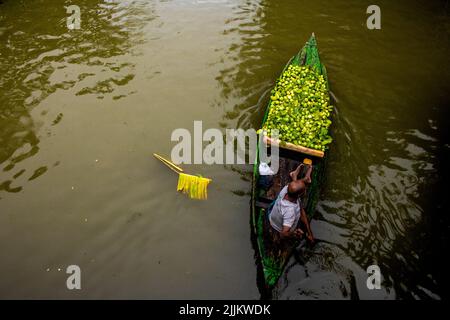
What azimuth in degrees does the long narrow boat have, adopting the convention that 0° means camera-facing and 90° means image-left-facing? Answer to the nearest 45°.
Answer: approximately 180°

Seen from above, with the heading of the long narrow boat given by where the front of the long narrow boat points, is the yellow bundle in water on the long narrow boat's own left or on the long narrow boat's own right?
on the long narrow boat's own left
